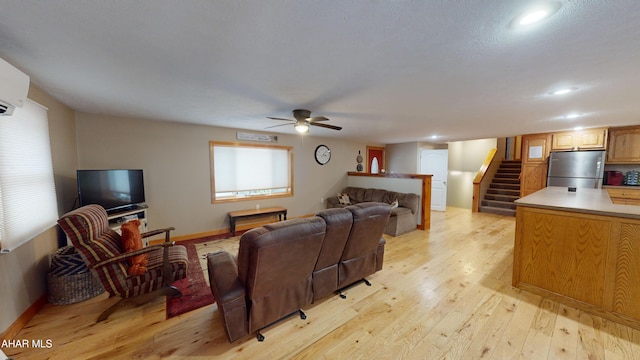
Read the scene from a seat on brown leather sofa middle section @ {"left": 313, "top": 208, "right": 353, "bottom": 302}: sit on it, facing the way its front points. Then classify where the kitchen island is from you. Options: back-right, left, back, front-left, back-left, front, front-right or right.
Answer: back-right

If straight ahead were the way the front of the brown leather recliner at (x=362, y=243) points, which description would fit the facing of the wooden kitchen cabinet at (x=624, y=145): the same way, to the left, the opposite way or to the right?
to the left

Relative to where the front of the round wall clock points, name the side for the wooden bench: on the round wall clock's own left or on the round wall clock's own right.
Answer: on the round wall clock's own right

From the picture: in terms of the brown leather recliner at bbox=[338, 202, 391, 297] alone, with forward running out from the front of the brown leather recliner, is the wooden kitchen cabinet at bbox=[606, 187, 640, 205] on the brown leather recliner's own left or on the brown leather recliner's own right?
on the brown leather recliner's own right

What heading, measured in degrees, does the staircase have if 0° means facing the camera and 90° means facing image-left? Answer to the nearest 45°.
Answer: approximately 0°

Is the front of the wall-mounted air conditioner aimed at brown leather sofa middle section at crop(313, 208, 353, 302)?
yes

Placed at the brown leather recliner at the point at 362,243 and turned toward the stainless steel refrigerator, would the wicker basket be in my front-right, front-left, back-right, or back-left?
back-left

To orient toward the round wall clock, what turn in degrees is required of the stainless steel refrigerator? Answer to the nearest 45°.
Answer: approximately 45° to its right
